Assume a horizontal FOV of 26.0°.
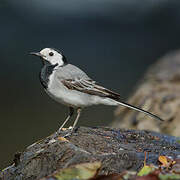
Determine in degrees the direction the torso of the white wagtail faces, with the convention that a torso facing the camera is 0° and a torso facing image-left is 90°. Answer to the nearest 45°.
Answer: approximately 90°

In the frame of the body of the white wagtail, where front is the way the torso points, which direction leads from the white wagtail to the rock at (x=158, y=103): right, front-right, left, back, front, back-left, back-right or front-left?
back-right
